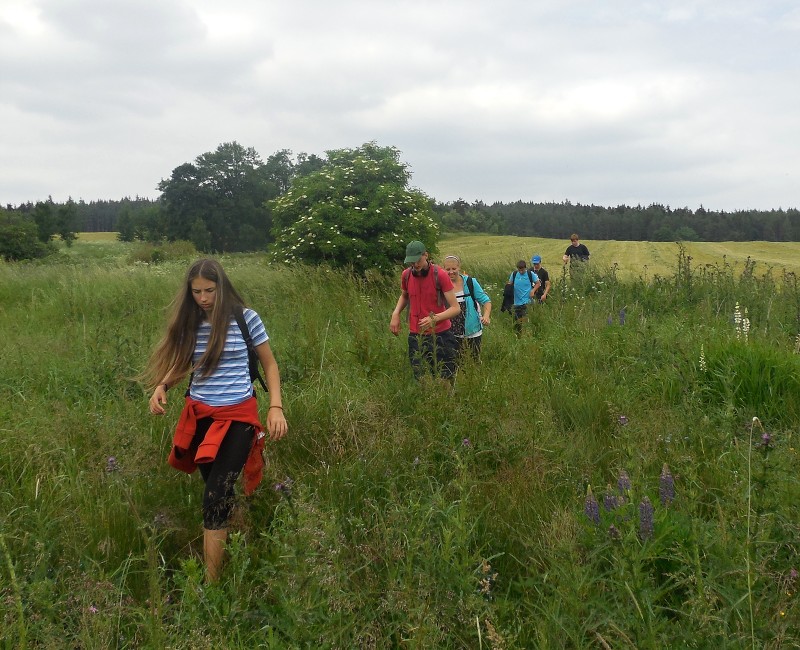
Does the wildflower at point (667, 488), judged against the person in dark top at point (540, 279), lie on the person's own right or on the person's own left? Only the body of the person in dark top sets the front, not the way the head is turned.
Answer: on the person's own left

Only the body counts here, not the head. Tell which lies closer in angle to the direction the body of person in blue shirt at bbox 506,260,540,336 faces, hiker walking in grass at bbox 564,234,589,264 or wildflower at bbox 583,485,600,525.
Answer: the wildflower

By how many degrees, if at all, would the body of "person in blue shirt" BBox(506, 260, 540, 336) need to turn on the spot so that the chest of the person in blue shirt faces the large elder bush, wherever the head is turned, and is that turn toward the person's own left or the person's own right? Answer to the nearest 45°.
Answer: approximately 135° to the person's own right

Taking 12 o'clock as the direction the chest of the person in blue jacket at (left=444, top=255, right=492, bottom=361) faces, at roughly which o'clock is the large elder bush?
The large elder bush is roughly at 4 o'clock from the person in blue jacket.

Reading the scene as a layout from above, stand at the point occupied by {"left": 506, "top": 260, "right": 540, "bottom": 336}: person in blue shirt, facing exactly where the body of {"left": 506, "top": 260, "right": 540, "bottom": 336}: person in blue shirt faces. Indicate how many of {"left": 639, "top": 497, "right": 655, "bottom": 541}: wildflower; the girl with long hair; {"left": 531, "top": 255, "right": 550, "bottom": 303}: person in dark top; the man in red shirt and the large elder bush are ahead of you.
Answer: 3

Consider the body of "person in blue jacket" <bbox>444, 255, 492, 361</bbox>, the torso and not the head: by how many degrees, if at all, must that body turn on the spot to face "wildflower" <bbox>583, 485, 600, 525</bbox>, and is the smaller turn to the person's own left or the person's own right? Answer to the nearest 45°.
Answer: approximately 45° to the person's own left

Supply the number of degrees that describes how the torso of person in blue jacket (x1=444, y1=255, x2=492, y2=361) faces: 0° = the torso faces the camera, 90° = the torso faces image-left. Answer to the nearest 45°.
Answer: approximately 45°

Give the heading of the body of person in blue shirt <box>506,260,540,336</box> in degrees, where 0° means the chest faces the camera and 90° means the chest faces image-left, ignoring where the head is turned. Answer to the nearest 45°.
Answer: approximately 0°

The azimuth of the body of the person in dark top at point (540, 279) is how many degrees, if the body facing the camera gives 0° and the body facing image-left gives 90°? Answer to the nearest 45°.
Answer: approximately 45°
